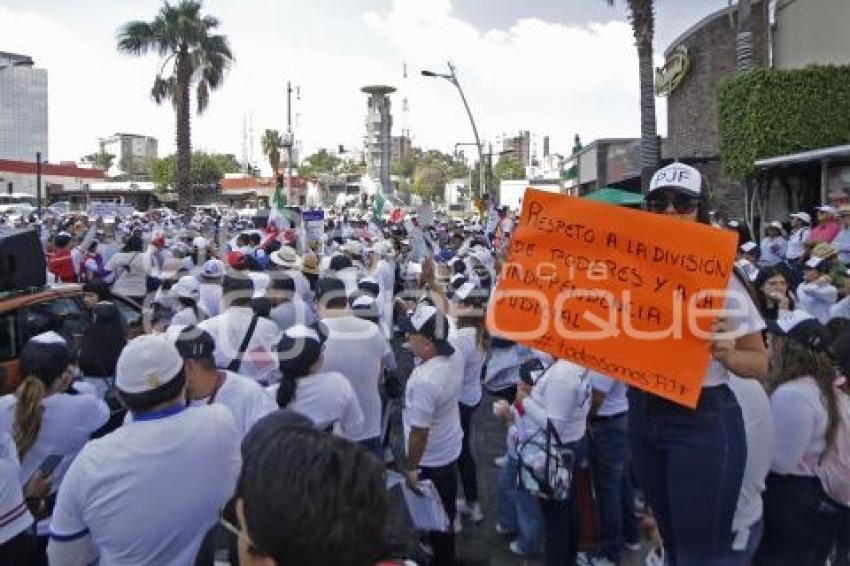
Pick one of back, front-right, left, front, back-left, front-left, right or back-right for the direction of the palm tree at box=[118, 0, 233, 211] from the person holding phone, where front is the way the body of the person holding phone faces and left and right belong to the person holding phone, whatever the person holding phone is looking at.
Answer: front-left

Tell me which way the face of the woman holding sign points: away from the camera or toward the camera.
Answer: toward the camera

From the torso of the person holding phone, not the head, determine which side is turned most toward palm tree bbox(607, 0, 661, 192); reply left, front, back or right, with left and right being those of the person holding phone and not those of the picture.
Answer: front

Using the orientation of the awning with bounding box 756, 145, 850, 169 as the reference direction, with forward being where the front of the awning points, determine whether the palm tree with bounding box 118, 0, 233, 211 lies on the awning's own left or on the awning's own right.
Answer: on the awning's own right

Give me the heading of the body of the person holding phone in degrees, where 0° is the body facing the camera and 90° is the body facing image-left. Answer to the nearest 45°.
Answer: approximately 225°

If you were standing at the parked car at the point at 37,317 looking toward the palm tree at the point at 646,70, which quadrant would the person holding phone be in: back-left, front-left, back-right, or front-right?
back-right

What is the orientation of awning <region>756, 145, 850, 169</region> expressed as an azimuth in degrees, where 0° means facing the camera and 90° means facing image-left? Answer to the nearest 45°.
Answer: approximately 45°

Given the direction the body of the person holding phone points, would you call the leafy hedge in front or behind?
in front
